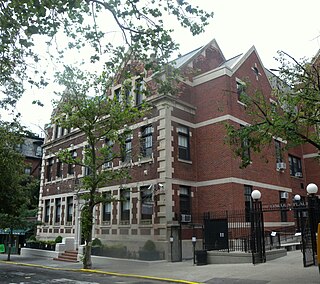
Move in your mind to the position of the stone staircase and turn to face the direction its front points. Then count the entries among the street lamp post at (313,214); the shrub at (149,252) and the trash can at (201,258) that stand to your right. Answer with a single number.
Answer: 0

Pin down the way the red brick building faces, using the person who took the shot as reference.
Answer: facing the viewer and to the left of the viewer

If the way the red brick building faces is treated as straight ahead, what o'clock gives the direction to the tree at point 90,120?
The tree is roughly at 12 o'clock from the red brick building.

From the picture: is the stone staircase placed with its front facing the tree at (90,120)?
no

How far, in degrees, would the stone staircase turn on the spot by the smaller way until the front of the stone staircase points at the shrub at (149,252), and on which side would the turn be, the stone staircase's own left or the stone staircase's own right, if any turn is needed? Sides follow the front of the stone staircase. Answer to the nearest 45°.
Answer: approximately 90° to the stone staircase's own left

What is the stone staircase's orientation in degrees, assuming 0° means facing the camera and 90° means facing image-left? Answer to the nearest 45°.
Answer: approximately 45°

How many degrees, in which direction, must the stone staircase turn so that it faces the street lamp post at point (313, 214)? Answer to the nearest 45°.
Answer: approximately 90° to its left

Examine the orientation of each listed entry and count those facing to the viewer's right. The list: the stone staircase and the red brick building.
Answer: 0

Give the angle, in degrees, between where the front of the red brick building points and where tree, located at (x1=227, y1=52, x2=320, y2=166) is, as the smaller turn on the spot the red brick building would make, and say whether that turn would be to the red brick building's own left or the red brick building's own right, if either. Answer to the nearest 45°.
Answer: approximately 45° to the red brick building's own left

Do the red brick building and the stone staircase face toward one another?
no

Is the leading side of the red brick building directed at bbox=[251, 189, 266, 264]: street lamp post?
no

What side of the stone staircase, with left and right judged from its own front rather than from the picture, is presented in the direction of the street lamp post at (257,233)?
left

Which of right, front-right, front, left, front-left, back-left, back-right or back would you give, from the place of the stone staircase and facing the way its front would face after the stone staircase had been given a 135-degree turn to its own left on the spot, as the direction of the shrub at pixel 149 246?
front-right

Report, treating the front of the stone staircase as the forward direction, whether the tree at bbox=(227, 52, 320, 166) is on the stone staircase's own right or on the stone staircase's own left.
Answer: on the stone staircase's own left

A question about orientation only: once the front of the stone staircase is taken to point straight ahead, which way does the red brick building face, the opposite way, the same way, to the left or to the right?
the same way
